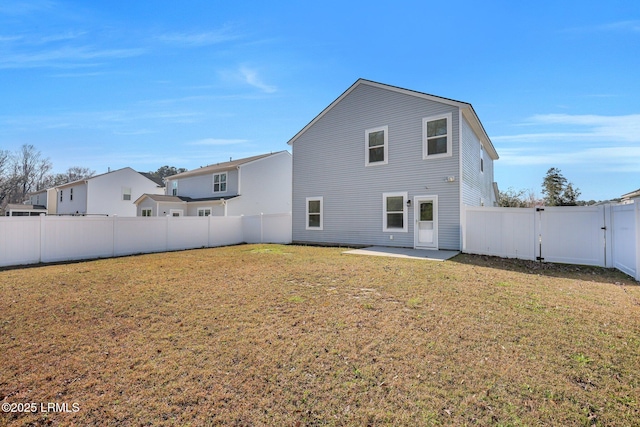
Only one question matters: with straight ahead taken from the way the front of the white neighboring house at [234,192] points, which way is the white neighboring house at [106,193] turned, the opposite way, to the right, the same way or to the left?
the same way
